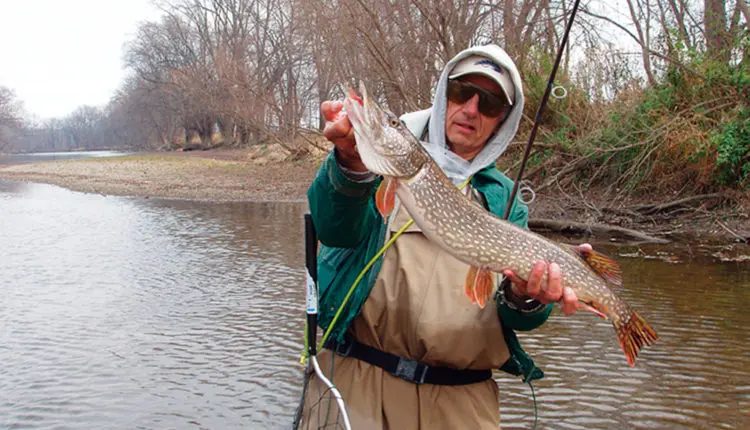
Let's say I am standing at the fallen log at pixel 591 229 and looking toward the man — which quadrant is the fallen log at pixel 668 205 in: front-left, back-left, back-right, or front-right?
back-left

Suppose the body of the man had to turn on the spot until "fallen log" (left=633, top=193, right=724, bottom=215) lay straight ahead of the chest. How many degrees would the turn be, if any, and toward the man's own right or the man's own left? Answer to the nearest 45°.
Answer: approximately 135° to the man's own left

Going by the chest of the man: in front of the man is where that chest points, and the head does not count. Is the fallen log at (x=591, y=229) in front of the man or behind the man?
behind

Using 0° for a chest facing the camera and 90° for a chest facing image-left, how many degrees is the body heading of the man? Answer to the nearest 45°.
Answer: approximately 0°
